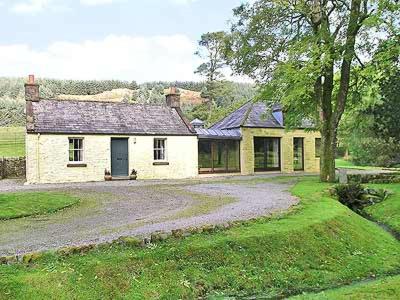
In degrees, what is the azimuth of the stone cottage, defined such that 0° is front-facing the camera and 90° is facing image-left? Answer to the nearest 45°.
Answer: approximately 0°

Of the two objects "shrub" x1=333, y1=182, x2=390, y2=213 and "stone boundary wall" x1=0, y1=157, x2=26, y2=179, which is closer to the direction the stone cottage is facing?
the shrub

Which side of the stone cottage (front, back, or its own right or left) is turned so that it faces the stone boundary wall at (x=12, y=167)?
right

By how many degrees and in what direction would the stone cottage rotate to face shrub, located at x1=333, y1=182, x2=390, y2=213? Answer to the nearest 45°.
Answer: approximately 45° to its left

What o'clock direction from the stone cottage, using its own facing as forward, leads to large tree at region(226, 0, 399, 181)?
The large tree is roughly at 10 o'clock from the stone cottage.
